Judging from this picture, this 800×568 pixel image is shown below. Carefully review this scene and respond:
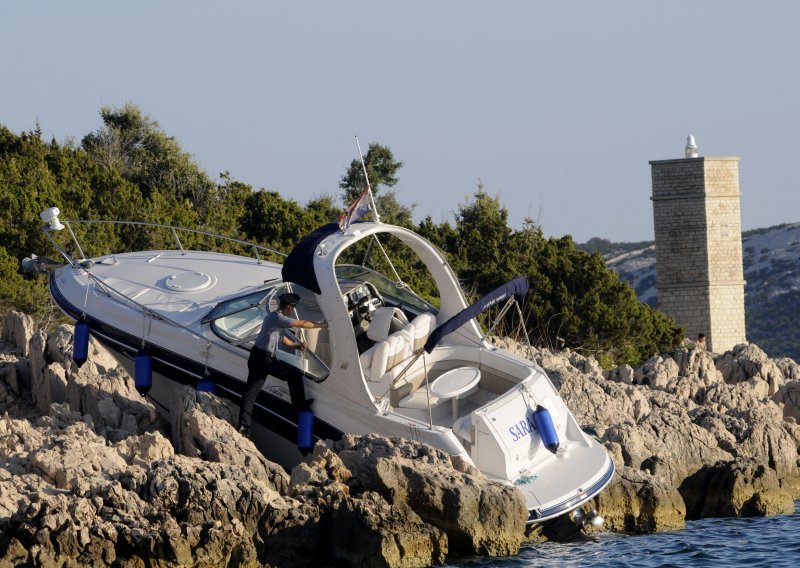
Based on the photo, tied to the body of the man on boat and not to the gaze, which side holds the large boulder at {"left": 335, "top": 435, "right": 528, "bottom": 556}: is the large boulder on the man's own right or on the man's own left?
on the man's own right

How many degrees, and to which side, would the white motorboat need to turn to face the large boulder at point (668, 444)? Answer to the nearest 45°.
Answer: approximately 135° to its right

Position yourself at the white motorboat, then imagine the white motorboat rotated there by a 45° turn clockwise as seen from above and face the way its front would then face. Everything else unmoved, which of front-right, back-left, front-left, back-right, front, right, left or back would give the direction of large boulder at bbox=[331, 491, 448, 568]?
back

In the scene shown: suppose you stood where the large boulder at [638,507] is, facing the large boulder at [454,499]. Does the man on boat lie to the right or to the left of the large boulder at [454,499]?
right

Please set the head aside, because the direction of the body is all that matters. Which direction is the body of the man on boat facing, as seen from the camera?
to the viewer's right

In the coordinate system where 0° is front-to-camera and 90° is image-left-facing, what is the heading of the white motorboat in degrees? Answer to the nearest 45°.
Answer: approximately 135°

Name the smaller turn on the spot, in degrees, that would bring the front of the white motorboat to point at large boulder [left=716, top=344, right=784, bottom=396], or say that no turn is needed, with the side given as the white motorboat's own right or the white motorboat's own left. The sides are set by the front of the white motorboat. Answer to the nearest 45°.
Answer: approximately 90° to the white motorboat's own right

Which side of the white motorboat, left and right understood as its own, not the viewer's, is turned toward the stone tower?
right
